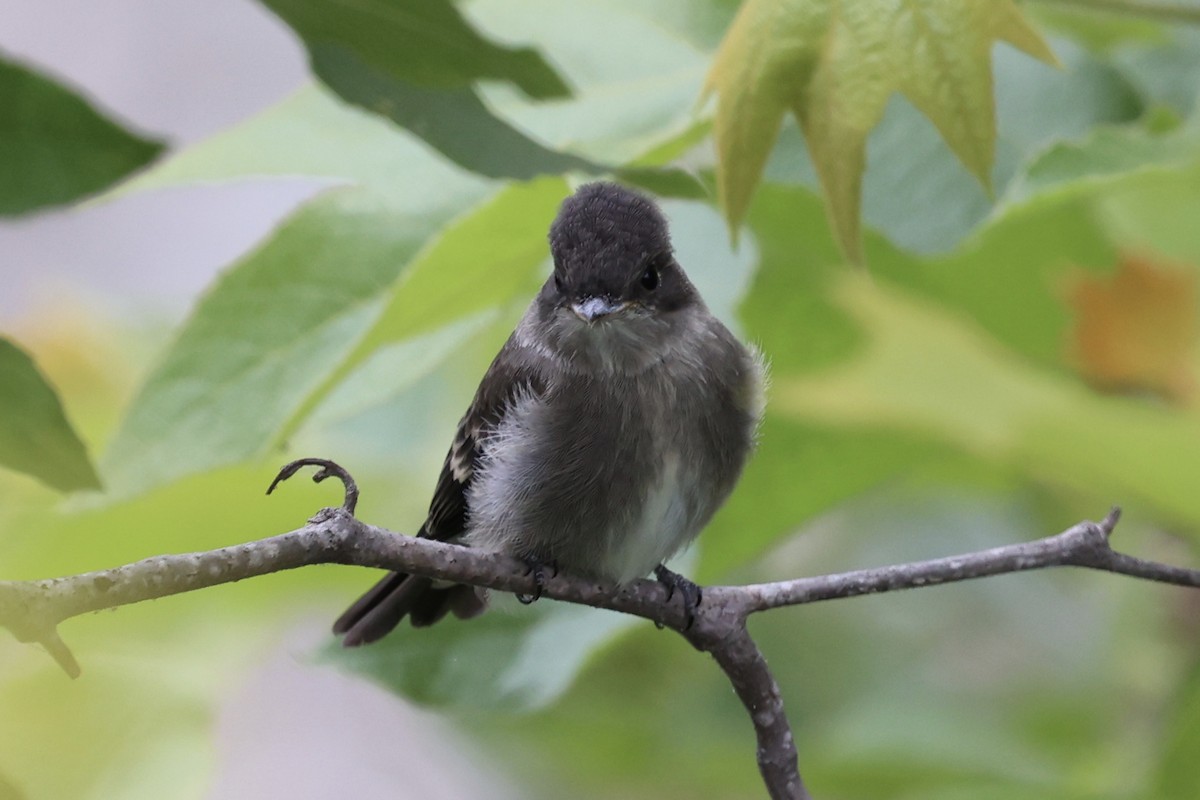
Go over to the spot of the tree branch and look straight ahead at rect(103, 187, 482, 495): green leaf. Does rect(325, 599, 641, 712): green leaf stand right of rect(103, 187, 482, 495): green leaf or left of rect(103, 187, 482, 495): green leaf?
right

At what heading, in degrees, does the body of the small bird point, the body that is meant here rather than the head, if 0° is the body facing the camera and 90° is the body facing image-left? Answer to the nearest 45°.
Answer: approximately 315°
